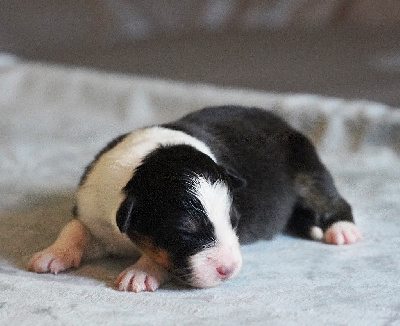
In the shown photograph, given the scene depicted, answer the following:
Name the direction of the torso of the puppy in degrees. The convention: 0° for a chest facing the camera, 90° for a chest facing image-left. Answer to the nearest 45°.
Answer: approximately 45°
